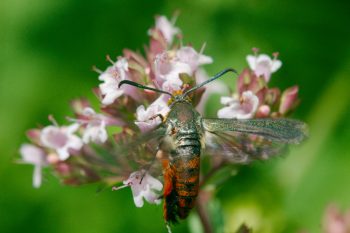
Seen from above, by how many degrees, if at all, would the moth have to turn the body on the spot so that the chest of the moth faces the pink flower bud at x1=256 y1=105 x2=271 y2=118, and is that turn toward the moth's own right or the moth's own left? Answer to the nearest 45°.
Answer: approximately 45° to the moth's own right

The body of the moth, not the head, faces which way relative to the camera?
away from the camera

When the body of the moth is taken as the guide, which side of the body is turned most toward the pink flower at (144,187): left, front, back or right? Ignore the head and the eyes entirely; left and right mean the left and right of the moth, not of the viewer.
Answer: left

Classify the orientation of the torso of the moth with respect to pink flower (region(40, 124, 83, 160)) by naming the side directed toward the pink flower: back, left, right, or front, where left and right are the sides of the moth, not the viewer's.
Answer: left
